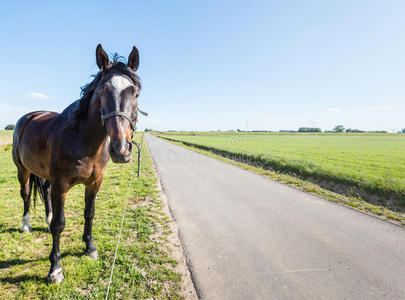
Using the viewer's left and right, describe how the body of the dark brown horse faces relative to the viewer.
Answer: facing the viewer and to the right of the viewer
